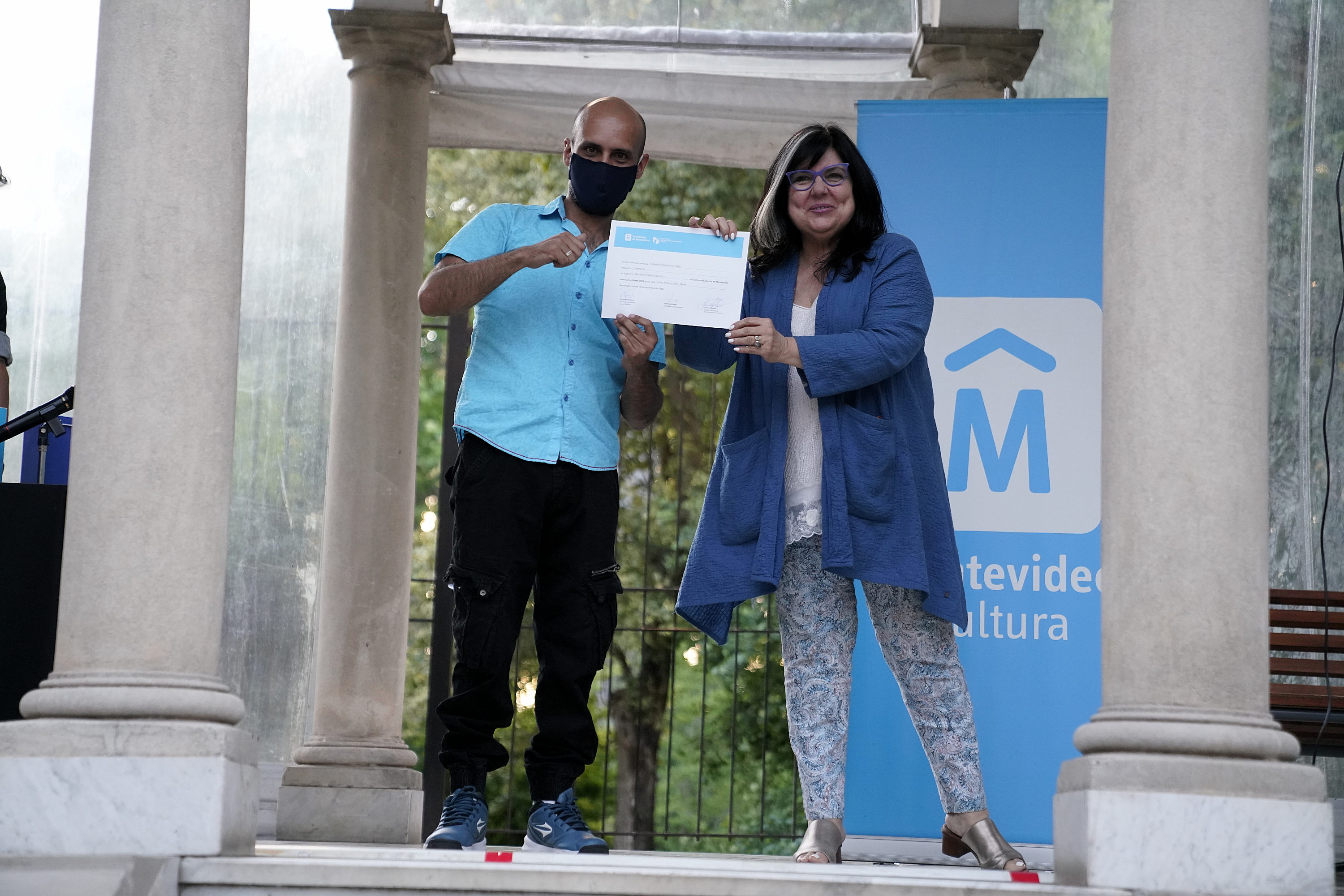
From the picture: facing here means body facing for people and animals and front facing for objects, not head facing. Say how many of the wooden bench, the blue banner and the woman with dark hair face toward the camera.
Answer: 3

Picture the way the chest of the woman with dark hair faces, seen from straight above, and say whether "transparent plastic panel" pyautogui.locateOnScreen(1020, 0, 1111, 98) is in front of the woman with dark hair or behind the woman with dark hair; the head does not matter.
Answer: behind

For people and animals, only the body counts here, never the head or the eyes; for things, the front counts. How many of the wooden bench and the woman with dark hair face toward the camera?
2

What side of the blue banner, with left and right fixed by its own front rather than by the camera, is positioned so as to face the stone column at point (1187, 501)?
front

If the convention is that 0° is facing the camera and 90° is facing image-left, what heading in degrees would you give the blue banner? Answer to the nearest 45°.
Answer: approximately 0°

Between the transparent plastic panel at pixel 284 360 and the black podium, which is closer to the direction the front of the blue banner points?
the black podium

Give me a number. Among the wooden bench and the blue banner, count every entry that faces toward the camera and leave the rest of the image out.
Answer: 2

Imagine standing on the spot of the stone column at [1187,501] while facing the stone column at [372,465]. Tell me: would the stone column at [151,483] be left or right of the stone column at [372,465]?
left

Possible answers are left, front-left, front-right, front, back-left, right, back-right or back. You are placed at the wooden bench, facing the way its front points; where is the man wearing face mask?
front-right

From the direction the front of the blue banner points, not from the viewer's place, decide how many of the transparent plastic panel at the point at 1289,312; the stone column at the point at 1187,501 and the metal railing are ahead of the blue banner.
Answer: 1
